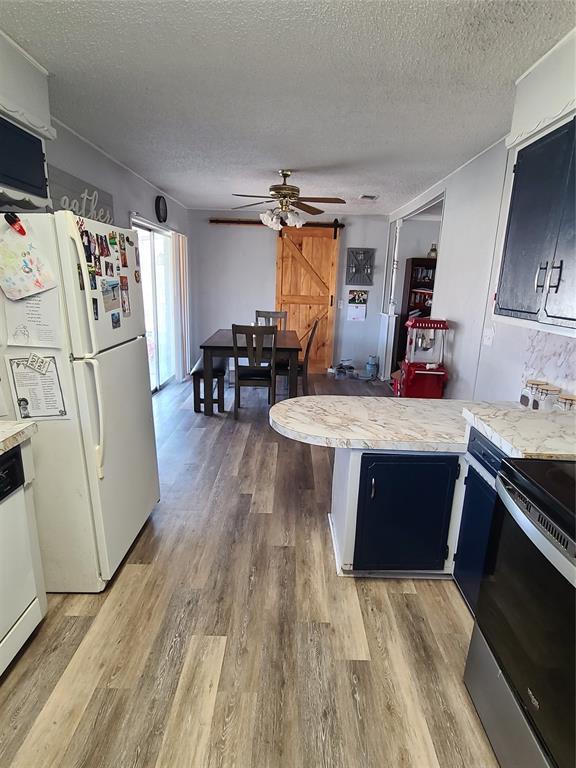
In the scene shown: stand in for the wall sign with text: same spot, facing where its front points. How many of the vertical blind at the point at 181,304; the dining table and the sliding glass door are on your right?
0

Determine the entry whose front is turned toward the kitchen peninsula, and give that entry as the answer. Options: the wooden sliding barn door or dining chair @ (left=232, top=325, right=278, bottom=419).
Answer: the wooden sliding barn door

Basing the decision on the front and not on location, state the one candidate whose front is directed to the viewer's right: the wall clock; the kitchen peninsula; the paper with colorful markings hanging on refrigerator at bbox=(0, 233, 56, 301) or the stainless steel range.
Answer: the wall clock

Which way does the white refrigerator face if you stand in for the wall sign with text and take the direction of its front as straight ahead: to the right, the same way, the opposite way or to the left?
the same way

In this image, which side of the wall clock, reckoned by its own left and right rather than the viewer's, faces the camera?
right

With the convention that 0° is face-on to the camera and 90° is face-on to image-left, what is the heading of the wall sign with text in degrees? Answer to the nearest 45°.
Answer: approximately 315°

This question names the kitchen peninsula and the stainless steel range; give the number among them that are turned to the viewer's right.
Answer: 0

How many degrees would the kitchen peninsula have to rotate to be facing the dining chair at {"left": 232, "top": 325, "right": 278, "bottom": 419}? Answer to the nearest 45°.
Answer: approximately 135° to its right

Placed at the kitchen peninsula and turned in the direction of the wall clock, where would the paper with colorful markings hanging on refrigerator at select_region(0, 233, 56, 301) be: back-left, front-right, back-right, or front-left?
front-left

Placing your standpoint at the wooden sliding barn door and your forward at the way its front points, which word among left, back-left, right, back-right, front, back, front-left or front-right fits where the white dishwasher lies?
front

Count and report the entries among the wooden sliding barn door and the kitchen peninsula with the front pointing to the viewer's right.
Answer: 0

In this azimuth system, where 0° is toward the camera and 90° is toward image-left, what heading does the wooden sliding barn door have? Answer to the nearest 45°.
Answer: approximately 0°

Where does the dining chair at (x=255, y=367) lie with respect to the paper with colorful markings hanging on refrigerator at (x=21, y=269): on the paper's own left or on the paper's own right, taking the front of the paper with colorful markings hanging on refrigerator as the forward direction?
on the paper's own left

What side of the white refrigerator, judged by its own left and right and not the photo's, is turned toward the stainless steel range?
front

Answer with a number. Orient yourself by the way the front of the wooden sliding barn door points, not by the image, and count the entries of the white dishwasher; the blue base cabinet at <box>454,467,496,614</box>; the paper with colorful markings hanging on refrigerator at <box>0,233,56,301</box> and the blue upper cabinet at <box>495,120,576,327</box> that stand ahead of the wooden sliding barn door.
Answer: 4

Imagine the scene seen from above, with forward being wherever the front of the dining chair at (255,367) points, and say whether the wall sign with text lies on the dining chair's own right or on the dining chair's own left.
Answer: on the dining chair's own left

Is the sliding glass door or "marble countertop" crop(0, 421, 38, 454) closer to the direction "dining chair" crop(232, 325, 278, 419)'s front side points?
the sliding glass door

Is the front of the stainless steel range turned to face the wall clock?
no

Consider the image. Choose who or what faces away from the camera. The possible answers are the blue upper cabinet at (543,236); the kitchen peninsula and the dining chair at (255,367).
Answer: the dining chair

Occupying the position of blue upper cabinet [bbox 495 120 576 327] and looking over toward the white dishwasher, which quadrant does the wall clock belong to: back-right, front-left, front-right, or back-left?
front-right

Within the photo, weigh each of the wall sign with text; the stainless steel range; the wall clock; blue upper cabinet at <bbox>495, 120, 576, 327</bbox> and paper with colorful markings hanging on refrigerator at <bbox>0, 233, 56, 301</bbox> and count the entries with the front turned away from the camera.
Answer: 0

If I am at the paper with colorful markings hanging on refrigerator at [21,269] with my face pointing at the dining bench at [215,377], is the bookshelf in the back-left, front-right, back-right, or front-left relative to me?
front-right

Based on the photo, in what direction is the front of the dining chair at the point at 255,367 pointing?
away from the camera

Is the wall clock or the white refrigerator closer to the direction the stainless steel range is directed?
the white refrigerator

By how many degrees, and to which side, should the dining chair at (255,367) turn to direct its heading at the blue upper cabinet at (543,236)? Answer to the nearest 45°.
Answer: approximately 135° to its right
